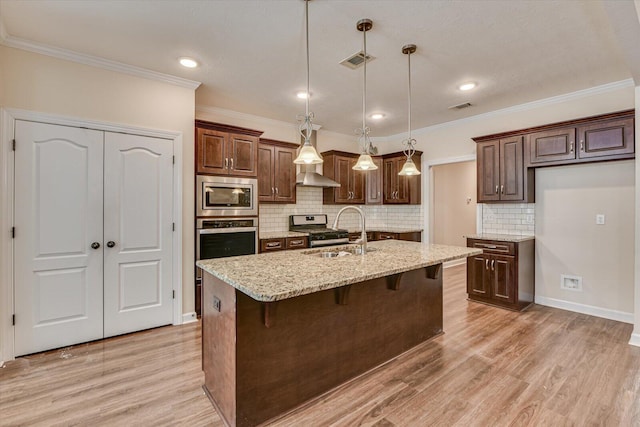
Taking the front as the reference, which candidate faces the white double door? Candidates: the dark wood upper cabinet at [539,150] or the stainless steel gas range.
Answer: the dark wood upper cabinet

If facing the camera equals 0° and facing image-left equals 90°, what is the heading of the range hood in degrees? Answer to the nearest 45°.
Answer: approximately 315°

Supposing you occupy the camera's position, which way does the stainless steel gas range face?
facing the viewer and to the right of the viewer

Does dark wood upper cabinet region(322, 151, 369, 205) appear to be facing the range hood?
no

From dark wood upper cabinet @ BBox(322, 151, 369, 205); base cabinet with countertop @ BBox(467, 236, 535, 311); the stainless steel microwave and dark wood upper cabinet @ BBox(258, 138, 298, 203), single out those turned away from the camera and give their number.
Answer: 0

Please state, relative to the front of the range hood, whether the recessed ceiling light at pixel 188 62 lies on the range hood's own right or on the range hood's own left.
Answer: on the range hood's own right

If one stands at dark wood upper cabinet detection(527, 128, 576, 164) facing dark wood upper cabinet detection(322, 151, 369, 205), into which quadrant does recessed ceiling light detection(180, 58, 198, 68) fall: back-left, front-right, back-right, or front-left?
front-left

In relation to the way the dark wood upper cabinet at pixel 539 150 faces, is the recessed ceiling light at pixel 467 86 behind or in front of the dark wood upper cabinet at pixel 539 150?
in front

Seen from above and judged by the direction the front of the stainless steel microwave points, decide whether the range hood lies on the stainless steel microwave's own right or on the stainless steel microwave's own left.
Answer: on the stainless steel microwave's own left

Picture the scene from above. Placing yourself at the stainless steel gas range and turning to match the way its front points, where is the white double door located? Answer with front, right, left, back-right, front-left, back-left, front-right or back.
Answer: right

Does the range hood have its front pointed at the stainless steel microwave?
no

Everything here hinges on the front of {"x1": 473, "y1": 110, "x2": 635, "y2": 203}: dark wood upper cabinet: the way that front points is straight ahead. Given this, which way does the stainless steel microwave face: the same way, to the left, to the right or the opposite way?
to the left

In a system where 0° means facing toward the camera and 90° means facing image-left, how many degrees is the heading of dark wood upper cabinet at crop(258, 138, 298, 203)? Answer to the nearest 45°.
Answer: approximately 315°

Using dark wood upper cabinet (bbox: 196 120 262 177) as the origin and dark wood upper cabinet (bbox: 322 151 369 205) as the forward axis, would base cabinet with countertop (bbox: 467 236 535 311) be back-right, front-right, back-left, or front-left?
front-right

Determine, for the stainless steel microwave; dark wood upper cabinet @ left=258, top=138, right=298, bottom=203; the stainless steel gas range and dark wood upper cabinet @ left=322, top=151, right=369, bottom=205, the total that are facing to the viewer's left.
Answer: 0

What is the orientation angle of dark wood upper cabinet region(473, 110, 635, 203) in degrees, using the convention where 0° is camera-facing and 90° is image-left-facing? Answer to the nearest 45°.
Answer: approximately 45°

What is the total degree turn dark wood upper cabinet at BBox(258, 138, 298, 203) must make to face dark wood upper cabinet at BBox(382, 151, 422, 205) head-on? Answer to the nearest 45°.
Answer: approximately 45° to its left

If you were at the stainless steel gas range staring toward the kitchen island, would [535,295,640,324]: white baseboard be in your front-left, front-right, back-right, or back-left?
front-left

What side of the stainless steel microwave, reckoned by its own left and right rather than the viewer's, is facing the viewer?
front

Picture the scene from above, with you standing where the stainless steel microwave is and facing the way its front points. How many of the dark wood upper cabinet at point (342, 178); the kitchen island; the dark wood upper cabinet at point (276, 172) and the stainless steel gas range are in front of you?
1

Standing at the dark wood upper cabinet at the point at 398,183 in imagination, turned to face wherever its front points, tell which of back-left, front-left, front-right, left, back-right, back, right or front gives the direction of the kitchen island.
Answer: front-left
